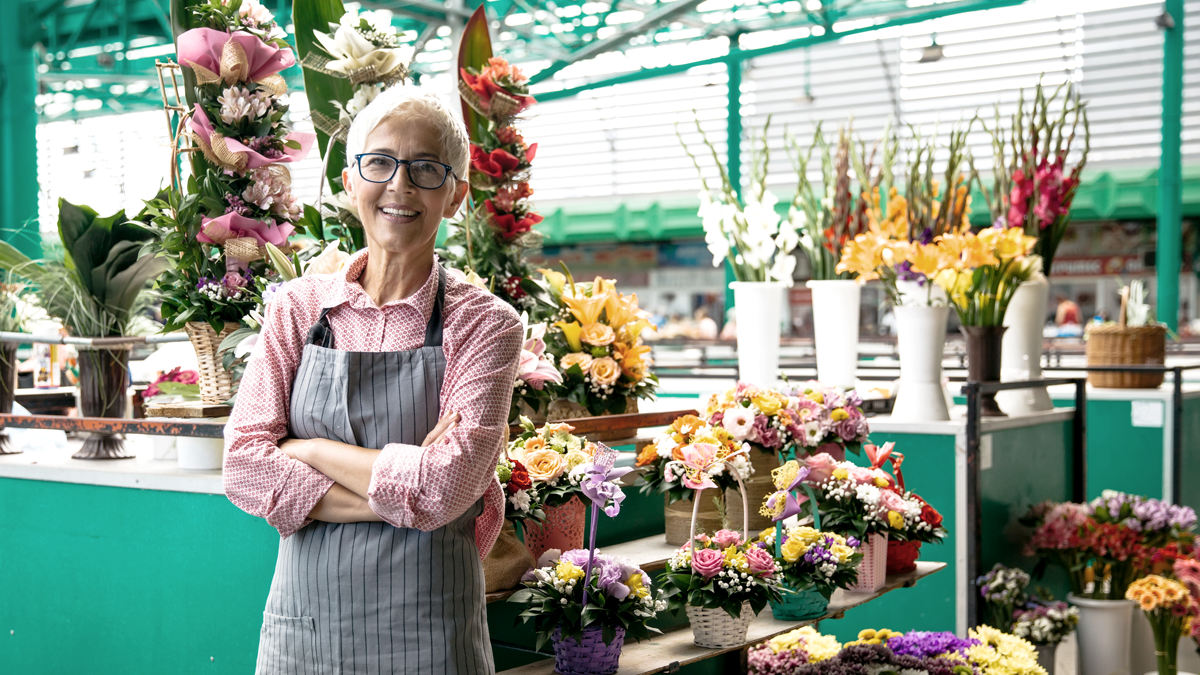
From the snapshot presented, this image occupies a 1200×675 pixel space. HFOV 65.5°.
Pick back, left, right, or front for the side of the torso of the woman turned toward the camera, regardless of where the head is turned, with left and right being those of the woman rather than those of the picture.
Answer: front

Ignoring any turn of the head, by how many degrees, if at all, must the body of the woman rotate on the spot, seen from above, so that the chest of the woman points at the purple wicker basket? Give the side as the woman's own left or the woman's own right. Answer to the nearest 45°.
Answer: approximately 135° to the woman's own left

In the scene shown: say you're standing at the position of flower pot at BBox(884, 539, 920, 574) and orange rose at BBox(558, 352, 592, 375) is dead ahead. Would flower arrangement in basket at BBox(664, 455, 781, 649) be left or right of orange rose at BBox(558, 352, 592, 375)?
left

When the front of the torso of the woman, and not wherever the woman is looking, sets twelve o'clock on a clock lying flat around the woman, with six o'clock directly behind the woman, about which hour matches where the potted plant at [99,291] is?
The potted plant is roughly at 5 o'clock from the woman.

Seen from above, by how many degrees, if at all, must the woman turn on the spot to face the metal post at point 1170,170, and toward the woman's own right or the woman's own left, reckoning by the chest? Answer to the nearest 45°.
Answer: approximately 135° to the woman's own left

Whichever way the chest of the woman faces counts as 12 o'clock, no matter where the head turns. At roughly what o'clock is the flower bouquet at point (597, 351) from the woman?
The flower bouquet is roughly at 7 o'clock from the woman.

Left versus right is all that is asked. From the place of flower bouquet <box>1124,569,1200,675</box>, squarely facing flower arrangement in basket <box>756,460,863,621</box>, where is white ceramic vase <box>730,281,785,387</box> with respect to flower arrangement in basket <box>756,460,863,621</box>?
right

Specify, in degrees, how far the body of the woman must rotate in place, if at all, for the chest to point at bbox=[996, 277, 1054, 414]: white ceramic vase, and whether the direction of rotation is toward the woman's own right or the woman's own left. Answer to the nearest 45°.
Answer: approximately 135° to the woman's own left

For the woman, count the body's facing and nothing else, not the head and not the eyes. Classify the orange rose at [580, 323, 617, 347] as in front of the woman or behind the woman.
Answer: behind

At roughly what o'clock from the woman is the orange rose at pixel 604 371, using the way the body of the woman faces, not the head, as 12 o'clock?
The orange rose is roughly at 7 o'clock from the woman.

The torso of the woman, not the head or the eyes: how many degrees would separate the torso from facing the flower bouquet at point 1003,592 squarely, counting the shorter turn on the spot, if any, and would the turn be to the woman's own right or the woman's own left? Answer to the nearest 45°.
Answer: approximately 135° to the woman's own left

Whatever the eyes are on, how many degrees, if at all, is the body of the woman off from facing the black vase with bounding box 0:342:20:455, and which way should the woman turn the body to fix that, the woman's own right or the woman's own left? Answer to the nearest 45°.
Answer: approximately 135° to the woman's own right

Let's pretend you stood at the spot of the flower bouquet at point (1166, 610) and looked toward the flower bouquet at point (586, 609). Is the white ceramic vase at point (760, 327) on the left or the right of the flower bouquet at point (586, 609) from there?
right

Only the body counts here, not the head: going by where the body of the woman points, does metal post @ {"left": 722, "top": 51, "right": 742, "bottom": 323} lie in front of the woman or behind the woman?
behind
